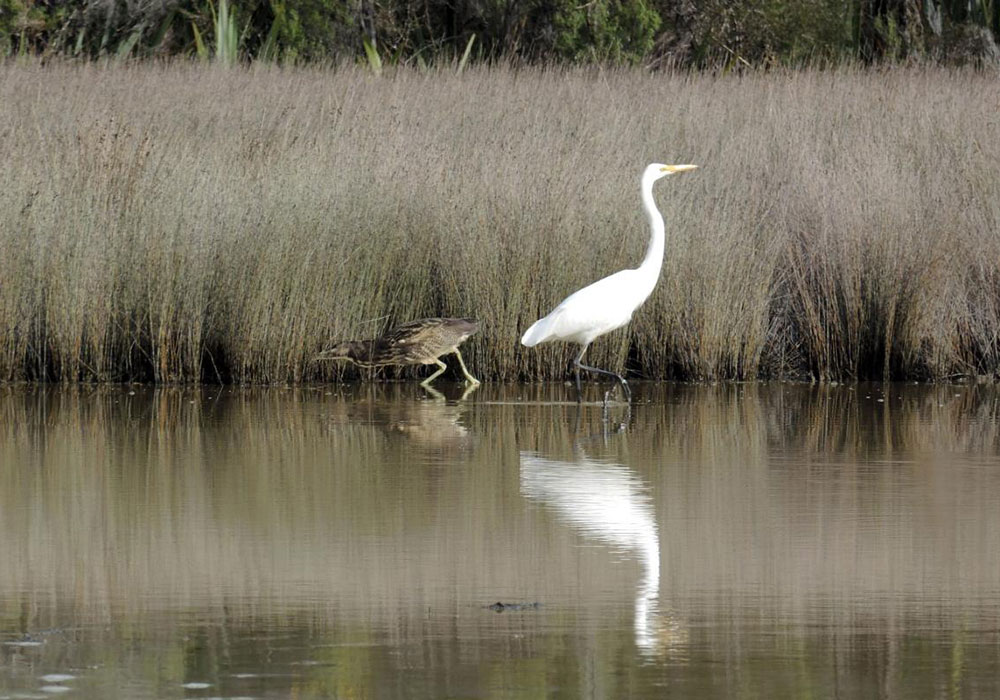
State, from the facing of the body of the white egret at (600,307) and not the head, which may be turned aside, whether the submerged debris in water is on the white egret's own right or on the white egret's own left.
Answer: on the white egret's own right

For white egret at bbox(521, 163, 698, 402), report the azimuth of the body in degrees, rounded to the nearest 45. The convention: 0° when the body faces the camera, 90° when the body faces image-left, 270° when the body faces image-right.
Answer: approximately 270°
